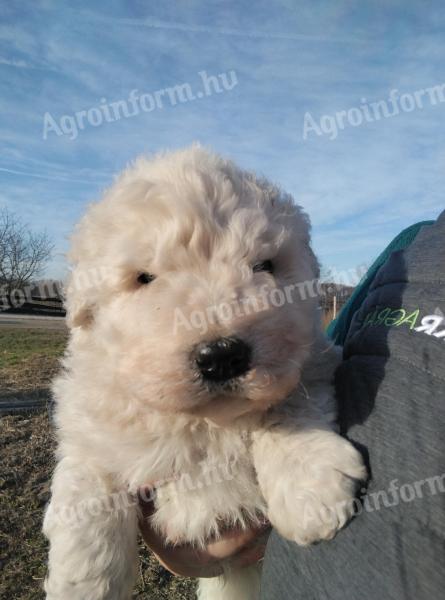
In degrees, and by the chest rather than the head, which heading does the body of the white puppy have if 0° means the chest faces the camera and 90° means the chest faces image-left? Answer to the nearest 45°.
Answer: approximately 0°
